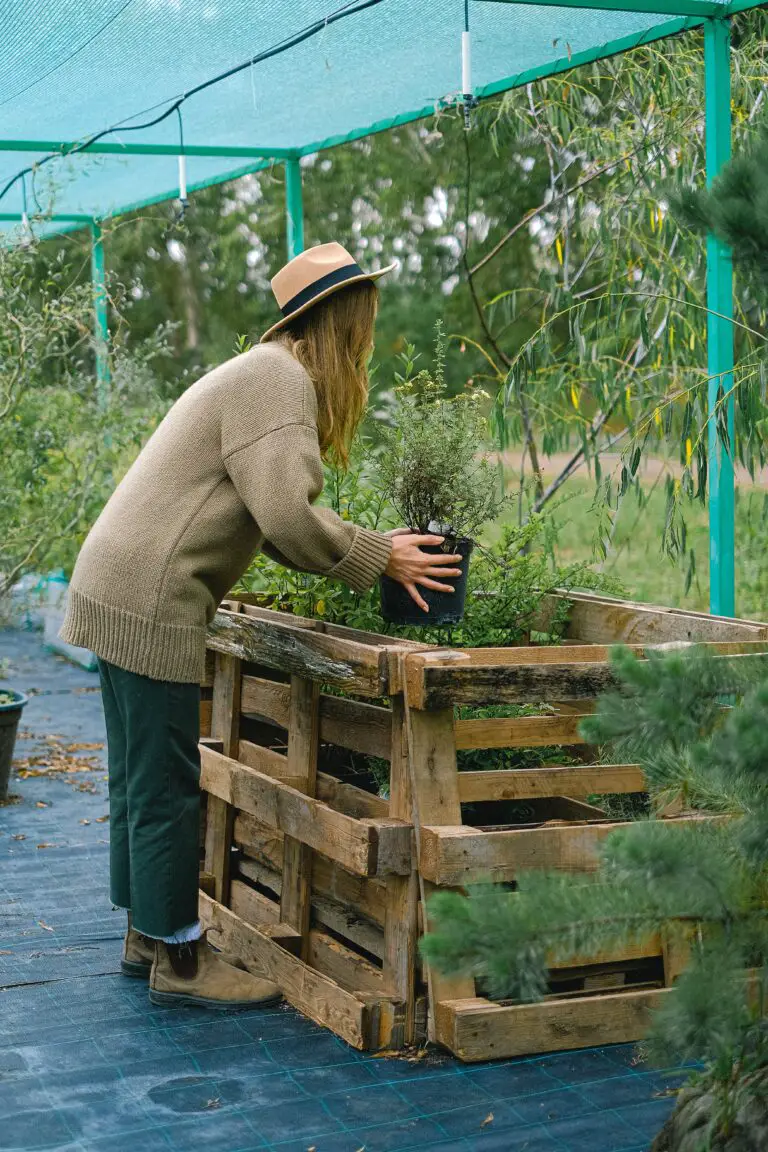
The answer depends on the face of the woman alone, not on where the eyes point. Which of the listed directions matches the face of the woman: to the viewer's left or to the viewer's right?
to the viewer's right

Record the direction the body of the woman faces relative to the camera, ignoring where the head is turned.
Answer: to the viewer's right
